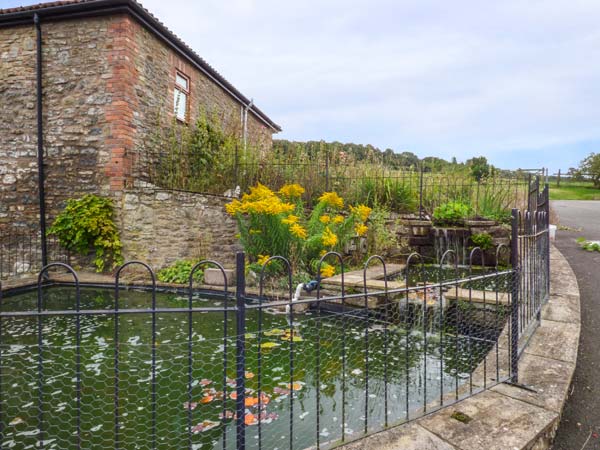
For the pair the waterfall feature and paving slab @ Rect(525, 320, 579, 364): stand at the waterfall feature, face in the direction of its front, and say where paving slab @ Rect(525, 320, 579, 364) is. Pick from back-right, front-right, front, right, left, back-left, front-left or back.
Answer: front

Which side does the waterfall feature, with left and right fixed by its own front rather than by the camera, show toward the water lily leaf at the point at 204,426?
front

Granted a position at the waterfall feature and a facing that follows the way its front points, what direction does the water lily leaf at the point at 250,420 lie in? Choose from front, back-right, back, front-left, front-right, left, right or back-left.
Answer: front

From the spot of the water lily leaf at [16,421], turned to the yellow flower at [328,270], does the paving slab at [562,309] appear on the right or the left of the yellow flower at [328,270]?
right

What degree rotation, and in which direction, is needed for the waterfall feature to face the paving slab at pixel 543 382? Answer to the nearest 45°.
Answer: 0° — it already faces it

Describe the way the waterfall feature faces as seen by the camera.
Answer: facing the viewer

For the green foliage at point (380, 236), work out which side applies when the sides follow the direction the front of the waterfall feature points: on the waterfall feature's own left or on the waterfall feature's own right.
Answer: on the waterfall feature's own right

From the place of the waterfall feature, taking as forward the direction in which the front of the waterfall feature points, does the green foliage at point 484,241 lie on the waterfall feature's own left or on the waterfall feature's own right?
on the waterfall feature's own left

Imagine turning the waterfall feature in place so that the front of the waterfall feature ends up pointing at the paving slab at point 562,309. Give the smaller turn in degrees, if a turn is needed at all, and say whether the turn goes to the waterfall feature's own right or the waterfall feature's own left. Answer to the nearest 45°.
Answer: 0° — it already faces it

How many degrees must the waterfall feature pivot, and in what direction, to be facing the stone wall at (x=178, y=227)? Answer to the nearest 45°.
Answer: approximately 45° to its right

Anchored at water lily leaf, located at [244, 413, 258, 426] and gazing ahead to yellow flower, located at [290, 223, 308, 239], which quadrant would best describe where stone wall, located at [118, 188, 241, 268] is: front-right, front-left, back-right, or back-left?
front-left

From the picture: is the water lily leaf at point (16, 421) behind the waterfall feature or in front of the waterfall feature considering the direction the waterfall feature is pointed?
in front

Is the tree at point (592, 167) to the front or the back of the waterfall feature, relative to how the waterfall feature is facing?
to the back

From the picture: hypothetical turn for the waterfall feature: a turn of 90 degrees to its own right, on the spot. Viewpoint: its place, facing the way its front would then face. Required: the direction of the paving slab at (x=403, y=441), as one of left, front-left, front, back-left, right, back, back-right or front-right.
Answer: left

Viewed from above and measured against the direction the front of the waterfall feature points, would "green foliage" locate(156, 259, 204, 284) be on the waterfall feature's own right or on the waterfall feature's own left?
on the waterfall feature's own right
